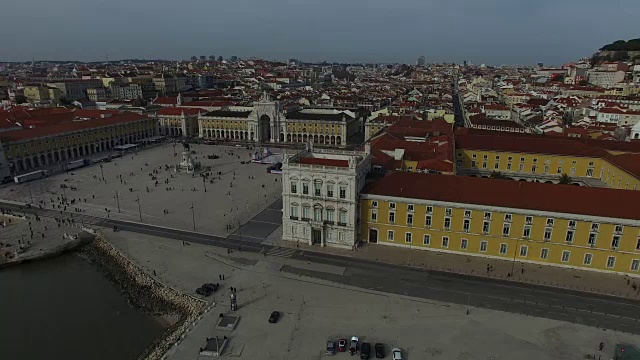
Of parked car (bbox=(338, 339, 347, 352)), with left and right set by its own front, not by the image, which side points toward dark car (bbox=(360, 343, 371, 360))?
left

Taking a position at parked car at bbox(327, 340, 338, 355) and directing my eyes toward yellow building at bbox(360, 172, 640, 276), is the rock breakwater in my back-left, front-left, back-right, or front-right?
back-left

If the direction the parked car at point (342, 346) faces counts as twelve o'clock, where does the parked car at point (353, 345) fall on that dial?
the parked car at point (353, 345) is roughly at 3 o'clock from the parked car at point (342, 346).

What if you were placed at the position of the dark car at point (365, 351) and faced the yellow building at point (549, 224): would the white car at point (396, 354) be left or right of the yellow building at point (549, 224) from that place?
right

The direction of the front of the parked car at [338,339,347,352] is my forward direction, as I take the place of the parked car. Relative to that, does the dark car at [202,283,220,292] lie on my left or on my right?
on my left

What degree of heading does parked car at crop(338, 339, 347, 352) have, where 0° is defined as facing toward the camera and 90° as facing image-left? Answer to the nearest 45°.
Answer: approximately 180°

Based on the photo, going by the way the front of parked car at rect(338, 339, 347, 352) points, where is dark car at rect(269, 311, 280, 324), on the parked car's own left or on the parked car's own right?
on the parked car's own left
